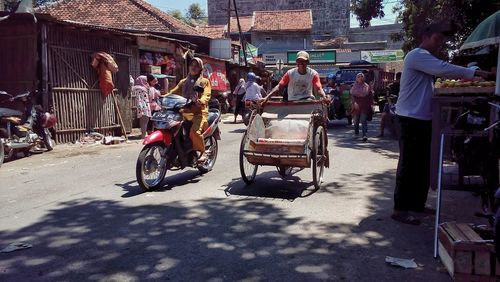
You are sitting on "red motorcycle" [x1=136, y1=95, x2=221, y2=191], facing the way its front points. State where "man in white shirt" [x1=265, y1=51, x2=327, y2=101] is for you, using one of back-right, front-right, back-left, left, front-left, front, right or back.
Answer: back-left

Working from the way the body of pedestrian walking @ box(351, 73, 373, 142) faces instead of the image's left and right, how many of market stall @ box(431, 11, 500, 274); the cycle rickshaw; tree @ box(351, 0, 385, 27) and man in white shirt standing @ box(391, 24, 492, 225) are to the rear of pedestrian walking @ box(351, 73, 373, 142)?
1

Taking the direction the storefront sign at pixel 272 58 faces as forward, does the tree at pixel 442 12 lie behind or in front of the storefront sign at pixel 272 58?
in front

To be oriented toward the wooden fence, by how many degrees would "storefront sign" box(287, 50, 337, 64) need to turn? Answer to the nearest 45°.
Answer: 0° — it already faces it

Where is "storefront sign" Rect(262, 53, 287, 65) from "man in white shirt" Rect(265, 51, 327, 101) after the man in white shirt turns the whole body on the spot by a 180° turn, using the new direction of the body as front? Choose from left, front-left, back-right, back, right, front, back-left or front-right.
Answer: front

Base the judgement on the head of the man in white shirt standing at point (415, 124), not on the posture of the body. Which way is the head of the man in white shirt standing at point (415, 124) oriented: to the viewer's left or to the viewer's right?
to the viewer's right

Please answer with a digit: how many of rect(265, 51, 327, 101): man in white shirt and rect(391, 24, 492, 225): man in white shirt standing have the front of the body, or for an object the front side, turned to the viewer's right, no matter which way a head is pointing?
1

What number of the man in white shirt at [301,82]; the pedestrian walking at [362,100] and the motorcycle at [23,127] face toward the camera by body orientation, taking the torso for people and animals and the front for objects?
2

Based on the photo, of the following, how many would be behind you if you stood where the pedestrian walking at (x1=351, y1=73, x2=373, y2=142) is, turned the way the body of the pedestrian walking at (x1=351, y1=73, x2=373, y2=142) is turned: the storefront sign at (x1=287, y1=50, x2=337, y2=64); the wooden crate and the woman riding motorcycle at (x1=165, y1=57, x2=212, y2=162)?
1

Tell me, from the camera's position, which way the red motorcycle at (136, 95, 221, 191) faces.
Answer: facing the viewer and to the left of the viewer
